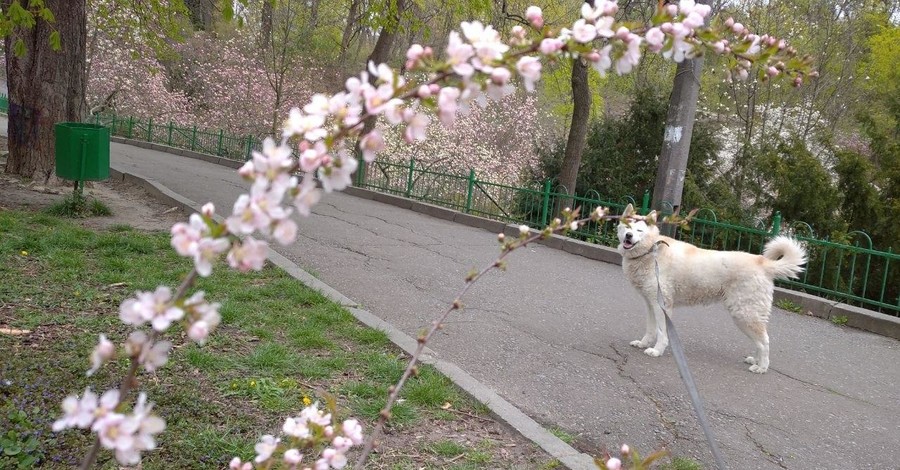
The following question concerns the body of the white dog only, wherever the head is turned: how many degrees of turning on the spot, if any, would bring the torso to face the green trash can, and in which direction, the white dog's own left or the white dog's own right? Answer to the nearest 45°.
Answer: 0° — it already faces it

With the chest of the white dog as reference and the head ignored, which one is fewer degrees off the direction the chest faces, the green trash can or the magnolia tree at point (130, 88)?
the green trash can

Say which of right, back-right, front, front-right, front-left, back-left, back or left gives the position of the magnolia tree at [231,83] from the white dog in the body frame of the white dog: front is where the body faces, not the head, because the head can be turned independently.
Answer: front-right

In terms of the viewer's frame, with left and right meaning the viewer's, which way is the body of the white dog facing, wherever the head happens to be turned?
facing to the left of the viewer

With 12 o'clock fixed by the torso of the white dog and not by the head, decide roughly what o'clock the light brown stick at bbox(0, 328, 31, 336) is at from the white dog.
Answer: The light brown stick is roughly at 11 o'clock from the white dog.

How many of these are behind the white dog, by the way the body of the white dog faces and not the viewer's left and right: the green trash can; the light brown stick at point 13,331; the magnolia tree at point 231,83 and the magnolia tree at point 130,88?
0

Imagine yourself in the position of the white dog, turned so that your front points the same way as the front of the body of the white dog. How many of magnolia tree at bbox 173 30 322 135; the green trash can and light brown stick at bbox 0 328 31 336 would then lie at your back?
0

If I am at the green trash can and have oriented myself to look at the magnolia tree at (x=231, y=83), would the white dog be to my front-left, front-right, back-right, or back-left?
back-right

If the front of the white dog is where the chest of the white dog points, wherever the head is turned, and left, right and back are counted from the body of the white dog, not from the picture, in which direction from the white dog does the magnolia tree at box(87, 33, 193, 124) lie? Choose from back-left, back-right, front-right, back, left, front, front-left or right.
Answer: front-right

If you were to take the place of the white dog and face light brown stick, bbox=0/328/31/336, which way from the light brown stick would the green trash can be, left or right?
right

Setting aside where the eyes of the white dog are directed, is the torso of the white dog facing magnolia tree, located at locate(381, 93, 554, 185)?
no
